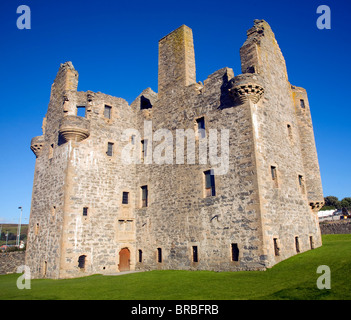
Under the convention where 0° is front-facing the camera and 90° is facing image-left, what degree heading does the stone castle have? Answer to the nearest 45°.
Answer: approximately 0°

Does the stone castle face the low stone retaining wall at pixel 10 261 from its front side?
no

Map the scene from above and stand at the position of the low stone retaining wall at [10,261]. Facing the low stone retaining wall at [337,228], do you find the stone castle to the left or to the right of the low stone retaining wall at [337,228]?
right

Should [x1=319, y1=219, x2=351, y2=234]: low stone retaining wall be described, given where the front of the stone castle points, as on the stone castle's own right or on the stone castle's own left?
on the stone castle's own left
